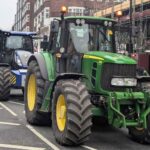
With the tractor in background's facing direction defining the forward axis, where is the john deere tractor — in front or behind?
in front

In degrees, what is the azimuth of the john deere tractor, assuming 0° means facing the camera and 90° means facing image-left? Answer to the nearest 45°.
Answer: approximately 315°

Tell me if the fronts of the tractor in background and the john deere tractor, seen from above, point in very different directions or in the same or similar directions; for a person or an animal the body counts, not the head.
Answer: same or similar directions

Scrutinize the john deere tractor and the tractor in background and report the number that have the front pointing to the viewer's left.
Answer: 0

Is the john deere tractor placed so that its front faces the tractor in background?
no

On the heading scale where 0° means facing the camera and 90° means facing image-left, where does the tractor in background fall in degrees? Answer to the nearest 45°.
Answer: approximately 315°
